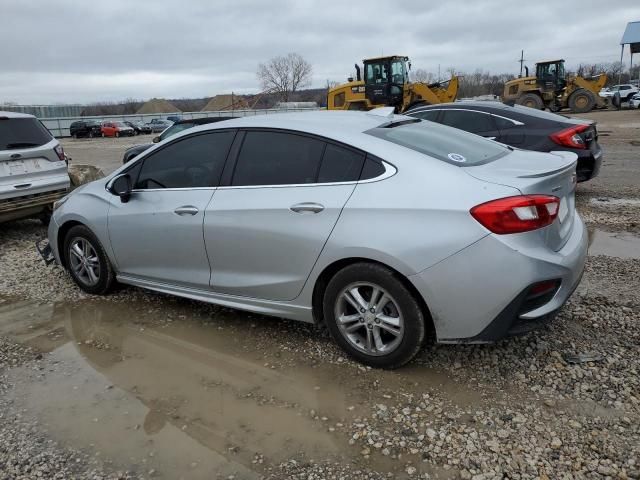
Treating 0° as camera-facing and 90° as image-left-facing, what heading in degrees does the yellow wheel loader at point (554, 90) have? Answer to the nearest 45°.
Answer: approximately 270°

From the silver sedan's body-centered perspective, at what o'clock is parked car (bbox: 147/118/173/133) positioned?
The parked car is roughly at 1 o'clock from the silver sedan.

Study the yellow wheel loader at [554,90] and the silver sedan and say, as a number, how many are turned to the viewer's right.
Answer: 1

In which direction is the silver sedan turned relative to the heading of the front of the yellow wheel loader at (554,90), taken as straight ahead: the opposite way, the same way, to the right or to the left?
the opposite way

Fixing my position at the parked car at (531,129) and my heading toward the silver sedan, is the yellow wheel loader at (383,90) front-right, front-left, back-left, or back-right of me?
back-right

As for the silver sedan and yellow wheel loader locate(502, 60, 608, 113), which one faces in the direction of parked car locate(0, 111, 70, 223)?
the silver sedan

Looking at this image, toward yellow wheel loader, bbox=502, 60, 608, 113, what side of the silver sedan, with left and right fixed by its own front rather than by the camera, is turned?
right

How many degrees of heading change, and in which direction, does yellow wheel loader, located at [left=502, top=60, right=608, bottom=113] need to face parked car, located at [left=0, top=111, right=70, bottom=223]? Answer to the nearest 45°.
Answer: approximately 90° to its right

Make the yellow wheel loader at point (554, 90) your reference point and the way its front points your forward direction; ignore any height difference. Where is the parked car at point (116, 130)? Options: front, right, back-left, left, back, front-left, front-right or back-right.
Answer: back

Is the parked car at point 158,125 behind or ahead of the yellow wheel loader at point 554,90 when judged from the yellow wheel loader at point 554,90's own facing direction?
behind

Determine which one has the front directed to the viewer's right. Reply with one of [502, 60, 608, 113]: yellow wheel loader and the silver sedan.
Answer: the yellow wheel loader

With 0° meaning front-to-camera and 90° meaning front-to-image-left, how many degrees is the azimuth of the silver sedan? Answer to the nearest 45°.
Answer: approximately 135°
